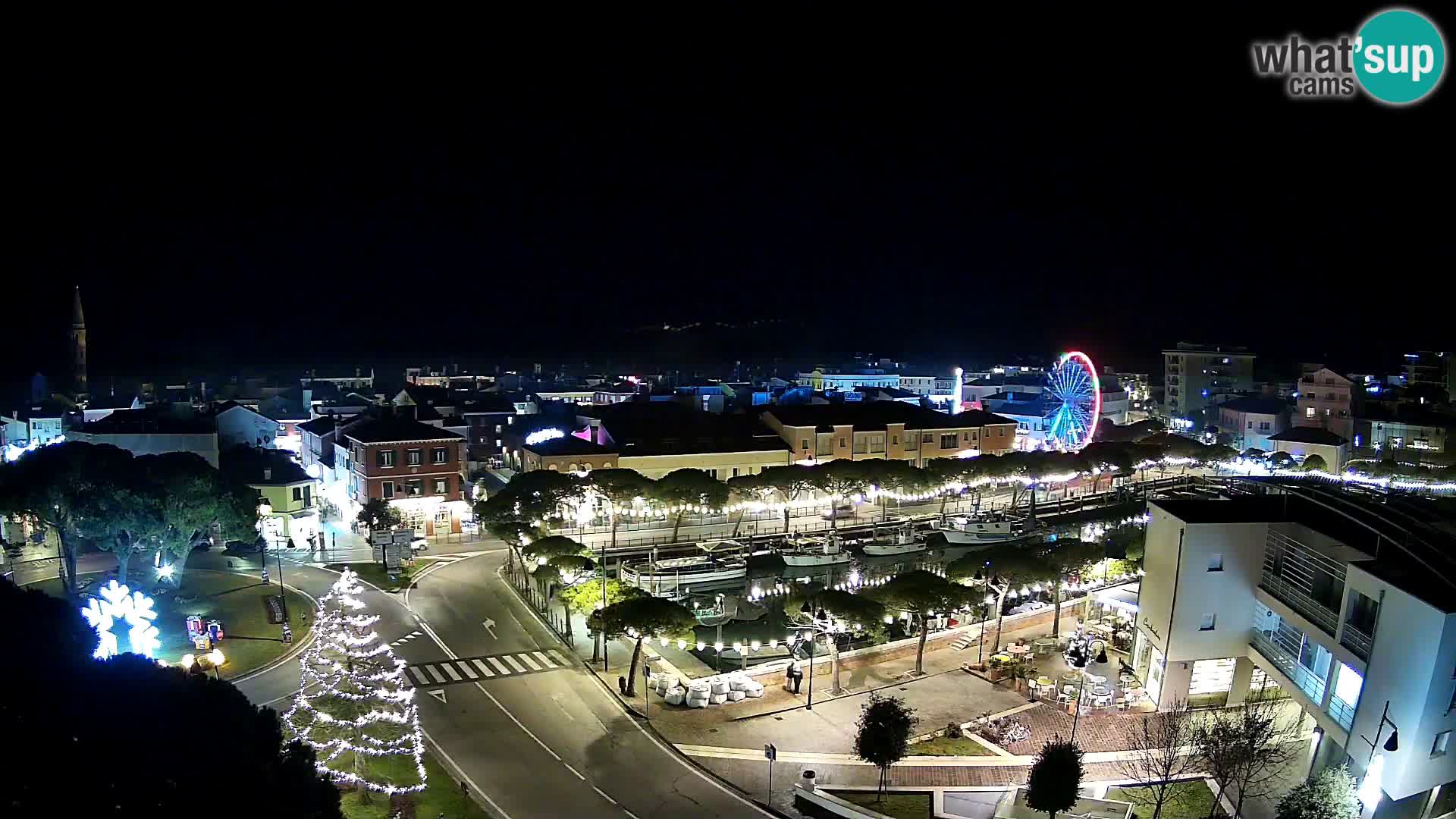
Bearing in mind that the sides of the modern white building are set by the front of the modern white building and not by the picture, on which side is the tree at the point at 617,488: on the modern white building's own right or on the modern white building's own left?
on the modern white building's own right

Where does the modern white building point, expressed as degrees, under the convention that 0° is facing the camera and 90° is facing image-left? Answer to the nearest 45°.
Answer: approximately 45°

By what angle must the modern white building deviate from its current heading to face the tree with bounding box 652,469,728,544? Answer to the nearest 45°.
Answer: approximately 45° to its right

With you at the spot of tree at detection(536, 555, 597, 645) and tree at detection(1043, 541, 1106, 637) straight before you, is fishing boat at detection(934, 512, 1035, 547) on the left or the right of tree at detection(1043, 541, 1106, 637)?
left

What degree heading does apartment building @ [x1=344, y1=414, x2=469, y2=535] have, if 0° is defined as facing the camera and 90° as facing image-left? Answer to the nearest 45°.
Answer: approximately 0°

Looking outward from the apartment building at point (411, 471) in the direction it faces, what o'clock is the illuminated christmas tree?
The illuminated christmas tree is roughly at 12 o'clock from the apartment building.

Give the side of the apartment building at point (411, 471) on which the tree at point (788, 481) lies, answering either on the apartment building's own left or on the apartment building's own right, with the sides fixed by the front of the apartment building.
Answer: on the apartment building's own left
